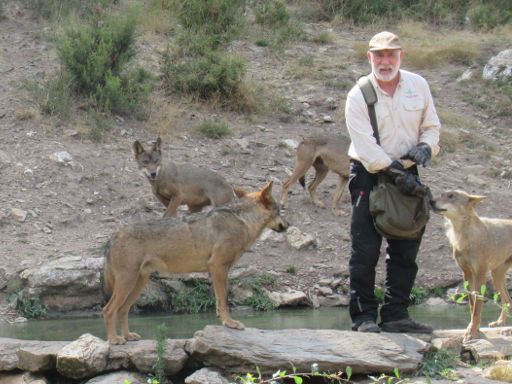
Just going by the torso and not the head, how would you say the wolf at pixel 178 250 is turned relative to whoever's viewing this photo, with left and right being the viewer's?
facing to the right of the viewer

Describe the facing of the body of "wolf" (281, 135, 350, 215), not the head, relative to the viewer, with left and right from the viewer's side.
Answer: facing to the right of the viewer

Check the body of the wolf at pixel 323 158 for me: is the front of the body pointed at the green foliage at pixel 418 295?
no

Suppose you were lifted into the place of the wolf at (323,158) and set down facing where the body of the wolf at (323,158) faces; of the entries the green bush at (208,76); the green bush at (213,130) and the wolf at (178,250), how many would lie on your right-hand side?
1

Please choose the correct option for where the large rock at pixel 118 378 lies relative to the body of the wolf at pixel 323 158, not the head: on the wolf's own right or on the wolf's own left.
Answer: on the wolf's own right

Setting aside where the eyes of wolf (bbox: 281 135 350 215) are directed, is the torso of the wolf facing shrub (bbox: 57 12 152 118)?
no

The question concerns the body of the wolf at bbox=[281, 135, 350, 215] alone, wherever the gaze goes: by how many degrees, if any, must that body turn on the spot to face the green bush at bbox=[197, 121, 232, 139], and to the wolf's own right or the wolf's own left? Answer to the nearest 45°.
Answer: approximately 135° to the wolf's own left

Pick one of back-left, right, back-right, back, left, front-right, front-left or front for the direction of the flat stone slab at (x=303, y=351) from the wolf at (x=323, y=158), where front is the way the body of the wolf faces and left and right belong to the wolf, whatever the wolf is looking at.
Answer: right

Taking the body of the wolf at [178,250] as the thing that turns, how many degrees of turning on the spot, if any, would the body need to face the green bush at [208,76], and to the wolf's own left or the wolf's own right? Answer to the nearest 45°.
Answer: approximately 90° to the wolf's own left

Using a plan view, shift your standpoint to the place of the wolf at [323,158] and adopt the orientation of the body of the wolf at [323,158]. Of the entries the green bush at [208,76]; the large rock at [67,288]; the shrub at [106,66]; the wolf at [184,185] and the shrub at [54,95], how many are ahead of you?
0

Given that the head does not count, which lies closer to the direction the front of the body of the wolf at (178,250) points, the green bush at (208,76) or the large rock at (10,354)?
the green bush

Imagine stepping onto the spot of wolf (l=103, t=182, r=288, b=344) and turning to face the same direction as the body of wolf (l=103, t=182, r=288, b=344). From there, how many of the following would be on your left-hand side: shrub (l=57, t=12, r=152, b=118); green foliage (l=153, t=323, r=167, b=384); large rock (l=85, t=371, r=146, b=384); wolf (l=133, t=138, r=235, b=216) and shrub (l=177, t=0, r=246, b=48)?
3

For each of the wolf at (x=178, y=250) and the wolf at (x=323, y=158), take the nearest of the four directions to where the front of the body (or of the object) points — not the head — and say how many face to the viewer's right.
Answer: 2

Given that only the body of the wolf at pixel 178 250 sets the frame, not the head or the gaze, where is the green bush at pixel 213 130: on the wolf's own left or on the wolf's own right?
on the wolf's own left

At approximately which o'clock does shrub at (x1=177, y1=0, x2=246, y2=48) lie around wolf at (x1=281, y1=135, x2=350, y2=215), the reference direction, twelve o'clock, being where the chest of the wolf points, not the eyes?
The shrub is roughly at 8 o'clock from the wolf.

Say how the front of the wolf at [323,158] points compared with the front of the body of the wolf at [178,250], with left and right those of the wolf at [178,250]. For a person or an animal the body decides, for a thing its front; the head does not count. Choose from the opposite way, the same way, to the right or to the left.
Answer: the same way

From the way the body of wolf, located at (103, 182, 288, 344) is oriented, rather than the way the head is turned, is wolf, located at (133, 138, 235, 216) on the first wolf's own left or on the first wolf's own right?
on the first wolf's own left

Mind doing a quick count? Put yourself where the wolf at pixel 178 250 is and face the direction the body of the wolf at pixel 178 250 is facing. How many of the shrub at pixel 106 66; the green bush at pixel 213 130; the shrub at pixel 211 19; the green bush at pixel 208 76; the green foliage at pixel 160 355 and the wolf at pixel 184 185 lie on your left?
5

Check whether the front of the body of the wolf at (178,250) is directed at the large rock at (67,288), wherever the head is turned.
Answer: no
